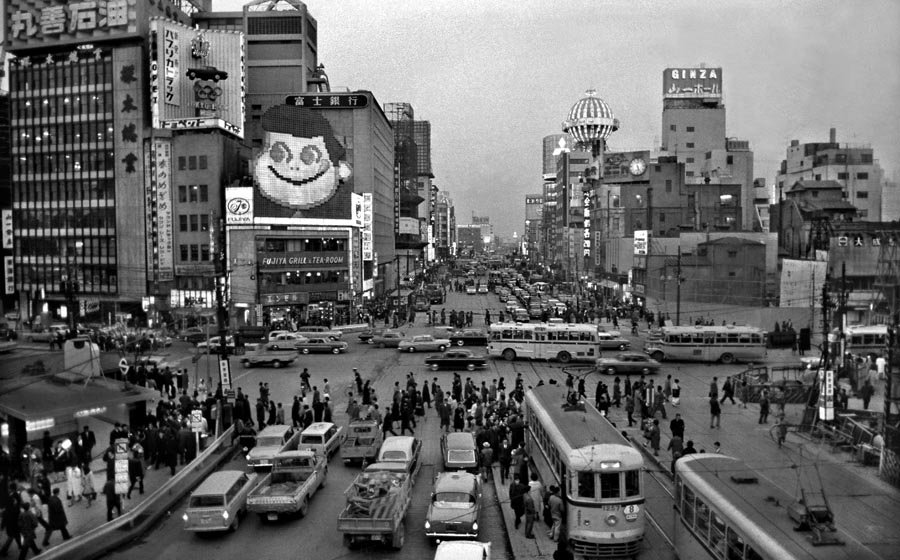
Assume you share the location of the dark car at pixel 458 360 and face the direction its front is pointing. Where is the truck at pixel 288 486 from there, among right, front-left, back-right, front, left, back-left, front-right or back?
left

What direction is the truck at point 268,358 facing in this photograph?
to the viewer's left

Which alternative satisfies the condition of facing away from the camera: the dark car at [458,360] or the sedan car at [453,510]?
the sedan car

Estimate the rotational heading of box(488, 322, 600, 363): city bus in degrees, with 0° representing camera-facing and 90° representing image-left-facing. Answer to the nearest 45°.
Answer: approximately 90°

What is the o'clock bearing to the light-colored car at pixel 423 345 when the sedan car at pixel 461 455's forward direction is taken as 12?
The light-colored car is roughly at 12 o'clock from the sedan car.

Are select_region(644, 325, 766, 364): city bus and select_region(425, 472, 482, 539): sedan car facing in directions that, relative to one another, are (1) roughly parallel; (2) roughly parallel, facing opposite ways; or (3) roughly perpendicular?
roughly perpendicular

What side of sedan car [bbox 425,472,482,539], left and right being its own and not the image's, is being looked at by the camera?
back

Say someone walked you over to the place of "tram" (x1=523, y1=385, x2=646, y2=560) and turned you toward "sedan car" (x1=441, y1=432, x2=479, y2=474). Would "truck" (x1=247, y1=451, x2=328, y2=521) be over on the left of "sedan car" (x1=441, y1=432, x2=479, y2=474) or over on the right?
left

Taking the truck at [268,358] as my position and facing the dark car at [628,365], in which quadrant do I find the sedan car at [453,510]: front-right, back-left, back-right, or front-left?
front-right

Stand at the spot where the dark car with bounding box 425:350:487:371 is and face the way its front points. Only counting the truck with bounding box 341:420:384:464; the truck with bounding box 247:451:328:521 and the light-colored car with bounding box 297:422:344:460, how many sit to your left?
3

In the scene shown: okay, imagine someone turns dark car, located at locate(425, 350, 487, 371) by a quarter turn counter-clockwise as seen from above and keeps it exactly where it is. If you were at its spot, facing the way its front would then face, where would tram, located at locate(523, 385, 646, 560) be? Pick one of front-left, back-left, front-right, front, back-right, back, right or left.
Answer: front
